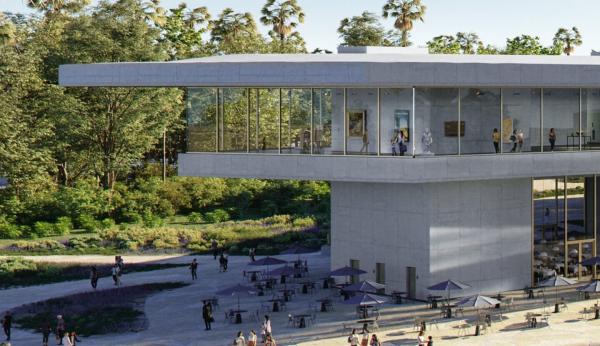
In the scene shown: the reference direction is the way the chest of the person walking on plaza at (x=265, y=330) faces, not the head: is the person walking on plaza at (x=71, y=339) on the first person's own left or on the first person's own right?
on the first person's own left

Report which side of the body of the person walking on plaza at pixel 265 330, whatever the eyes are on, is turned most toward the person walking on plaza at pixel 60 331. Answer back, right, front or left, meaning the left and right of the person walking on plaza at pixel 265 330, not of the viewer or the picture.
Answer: left

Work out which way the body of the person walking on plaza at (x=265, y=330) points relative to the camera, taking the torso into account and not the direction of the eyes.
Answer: away from the camera

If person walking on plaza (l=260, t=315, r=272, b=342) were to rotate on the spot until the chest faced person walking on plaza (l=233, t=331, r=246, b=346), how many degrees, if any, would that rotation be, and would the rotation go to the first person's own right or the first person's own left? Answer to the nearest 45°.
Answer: approximately 135° to the first person's own left

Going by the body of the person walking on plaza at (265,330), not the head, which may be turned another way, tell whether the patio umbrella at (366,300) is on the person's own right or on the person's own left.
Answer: on the person's own right
